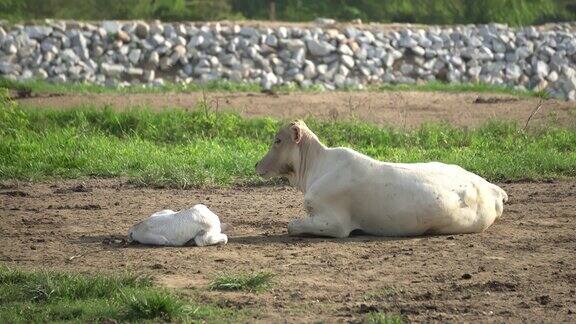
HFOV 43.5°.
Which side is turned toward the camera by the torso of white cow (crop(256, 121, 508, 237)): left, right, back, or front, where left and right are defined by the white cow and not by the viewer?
left

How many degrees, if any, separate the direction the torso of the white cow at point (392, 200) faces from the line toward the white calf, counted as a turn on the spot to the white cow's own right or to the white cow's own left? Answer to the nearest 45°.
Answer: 0° — it already faces it

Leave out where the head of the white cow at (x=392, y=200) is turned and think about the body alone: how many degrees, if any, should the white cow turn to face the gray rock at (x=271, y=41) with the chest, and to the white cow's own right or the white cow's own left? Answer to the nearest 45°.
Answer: approximately 90° to the white cow's own right

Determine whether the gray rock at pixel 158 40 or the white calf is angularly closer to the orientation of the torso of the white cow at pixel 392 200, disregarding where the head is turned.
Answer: the white calf

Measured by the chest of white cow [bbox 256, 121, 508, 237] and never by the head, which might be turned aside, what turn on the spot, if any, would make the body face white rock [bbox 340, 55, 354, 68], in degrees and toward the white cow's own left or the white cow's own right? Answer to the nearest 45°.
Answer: approximately 90° to the white cow's own right

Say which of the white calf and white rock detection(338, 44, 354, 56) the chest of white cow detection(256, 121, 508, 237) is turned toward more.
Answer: the white calf

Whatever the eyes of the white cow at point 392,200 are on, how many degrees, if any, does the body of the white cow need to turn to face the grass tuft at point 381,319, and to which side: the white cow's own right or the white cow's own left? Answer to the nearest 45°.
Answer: approximately 90° to the white cow's own left
